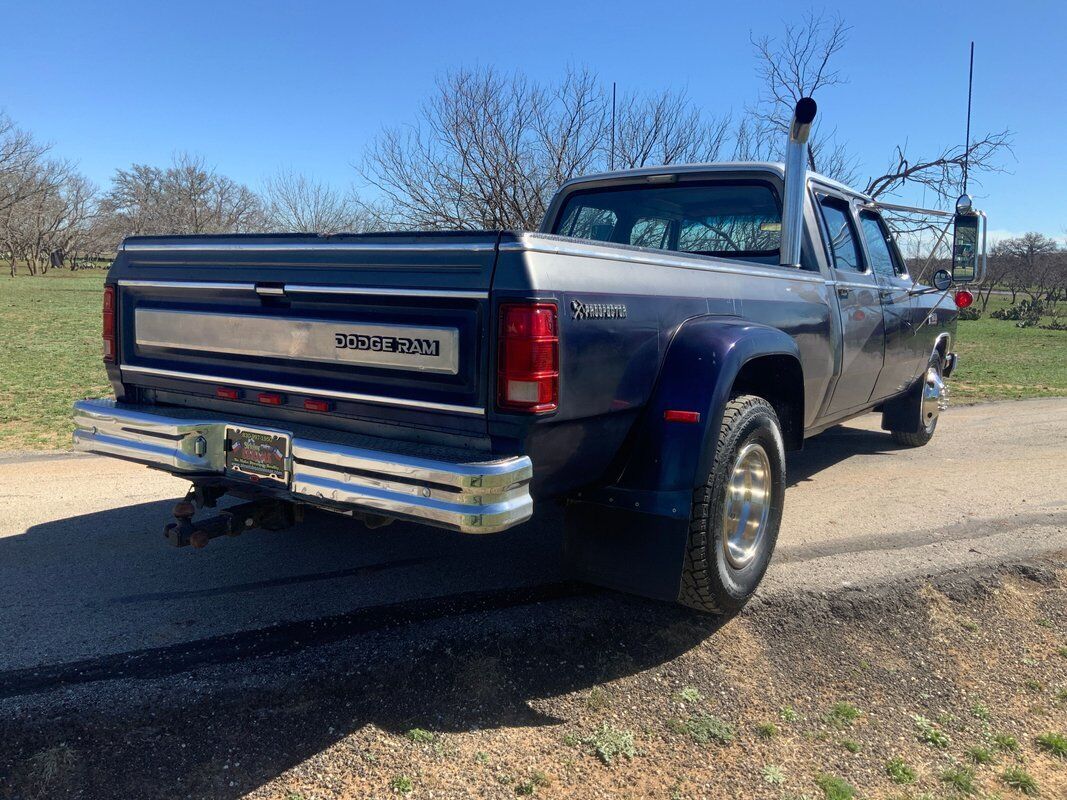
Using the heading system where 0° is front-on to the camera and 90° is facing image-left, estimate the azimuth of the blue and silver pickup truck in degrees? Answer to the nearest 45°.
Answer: approximately 225°

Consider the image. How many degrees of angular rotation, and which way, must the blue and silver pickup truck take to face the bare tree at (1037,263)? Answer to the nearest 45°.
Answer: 0° — it already faces it
